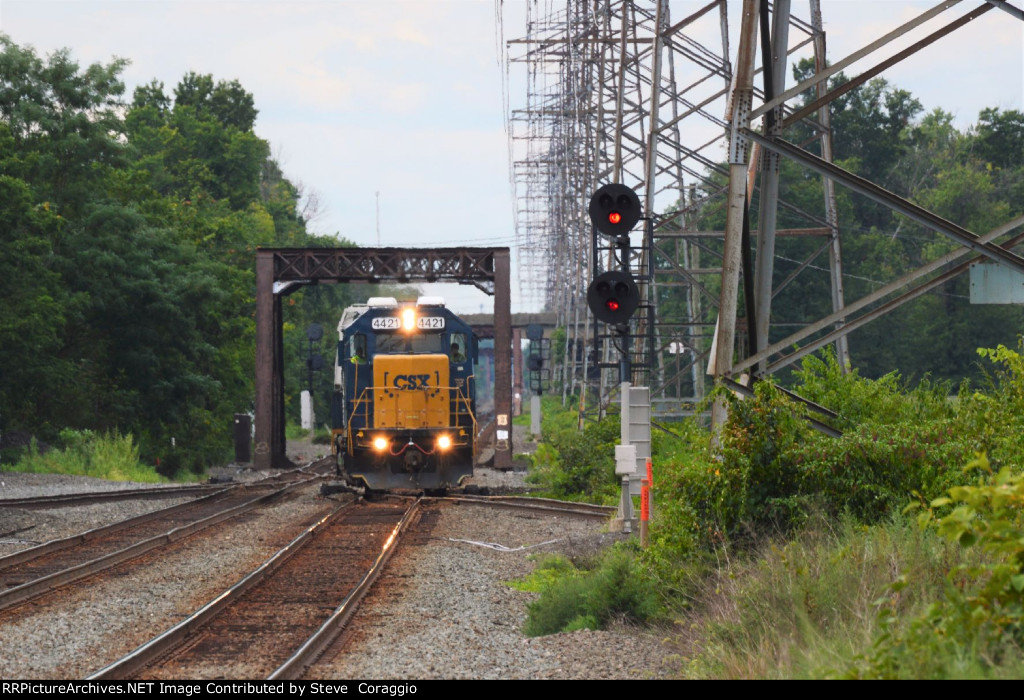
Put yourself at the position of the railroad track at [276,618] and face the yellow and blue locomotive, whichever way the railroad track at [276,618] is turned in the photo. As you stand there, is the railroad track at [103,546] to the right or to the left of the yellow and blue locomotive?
left

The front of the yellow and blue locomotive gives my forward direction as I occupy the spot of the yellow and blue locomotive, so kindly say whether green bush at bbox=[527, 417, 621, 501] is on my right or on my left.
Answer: on my left

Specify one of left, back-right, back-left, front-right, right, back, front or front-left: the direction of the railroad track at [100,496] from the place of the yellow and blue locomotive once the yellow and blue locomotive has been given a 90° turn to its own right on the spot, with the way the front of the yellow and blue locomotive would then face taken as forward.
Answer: front

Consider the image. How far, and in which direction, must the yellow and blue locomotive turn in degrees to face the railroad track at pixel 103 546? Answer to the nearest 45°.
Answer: approximately 45° to its right

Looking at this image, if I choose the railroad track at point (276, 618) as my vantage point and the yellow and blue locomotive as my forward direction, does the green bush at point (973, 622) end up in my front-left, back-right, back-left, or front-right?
back-right

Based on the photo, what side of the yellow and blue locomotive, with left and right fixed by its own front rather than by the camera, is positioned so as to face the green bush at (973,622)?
front

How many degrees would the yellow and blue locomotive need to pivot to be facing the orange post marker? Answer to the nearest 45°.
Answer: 0° — it already faces it

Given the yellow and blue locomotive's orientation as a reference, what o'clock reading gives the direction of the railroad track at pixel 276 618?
The railroad track is roughly at 12 o'clock from the yellow and blue locomotive.

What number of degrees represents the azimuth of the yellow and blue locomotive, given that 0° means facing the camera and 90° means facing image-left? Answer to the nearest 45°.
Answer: approximately 0°
